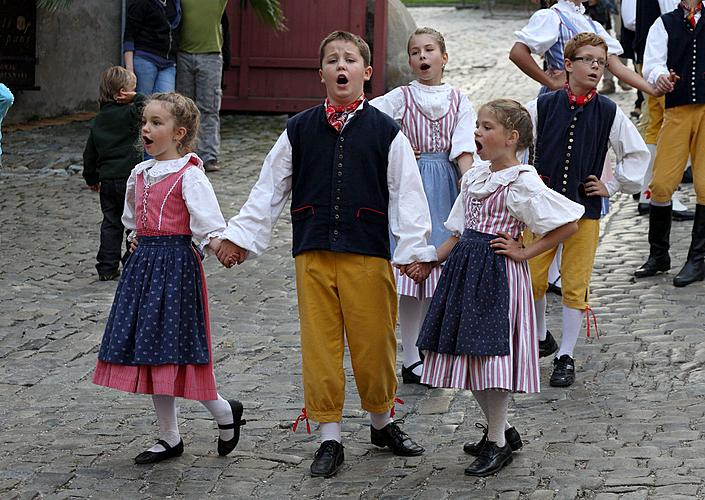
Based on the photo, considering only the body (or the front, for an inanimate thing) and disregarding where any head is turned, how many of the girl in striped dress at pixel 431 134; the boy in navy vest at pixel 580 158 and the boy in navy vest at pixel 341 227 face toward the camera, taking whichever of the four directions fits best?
3

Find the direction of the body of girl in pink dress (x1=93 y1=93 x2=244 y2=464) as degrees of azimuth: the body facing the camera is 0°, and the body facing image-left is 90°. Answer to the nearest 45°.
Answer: approximately 45°

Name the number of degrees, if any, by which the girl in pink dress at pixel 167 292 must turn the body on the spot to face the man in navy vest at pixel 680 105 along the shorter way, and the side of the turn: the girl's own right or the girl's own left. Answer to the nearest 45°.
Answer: approximately 180°

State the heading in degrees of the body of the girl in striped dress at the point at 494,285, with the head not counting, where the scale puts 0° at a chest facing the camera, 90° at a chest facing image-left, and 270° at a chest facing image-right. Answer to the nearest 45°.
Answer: approximately 45°

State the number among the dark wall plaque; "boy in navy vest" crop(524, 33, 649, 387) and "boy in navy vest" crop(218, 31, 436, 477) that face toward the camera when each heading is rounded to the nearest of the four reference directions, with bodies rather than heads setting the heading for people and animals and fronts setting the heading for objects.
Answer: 3

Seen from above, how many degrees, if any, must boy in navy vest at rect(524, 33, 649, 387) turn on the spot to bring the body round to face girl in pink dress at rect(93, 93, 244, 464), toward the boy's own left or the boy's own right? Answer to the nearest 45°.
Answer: approximately 45° to the boy's own right

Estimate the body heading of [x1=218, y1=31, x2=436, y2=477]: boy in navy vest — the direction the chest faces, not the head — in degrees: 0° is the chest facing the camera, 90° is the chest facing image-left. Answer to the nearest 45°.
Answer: approximately 0°

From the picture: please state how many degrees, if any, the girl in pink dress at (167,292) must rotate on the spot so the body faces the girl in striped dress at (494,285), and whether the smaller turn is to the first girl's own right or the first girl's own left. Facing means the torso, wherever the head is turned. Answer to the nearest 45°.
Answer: approximately 135° to the first girl's own left

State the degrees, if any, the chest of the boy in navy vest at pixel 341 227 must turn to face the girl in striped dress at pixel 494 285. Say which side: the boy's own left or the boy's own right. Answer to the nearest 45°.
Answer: approximately 90° to the boy's own left
